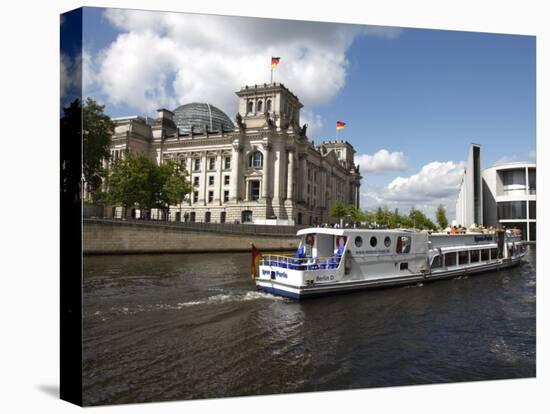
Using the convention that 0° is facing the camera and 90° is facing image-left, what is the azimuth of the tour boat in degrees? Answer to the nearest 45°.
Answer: approximately 225°
